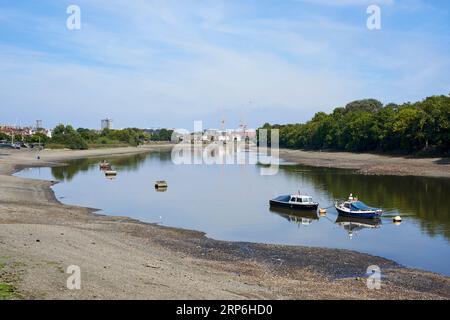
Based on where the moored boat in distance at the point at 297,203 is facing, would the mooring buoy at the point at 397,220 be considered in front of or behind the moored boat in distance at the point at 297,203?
in front

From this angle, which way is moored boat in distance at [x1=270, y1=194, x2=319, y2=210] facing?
to the viewer's right

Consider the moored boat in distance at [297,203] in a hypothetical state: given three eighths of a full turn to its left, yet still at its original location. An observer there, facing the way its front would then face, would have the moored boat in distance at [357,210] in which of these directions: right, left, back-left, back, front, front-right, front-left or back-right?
back
